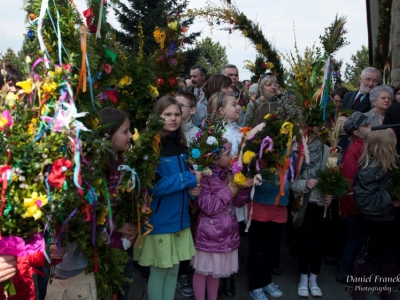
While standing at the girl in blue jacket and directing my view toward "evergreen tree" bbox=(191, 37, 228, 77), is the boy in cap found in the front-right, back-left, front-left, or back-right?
front-right

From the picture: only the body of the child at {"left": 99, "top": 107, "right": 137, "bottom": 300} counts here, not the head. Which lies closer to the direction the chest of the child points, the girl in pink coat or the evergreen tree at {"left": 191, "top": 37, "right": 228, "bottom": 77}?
the girl in pink coat

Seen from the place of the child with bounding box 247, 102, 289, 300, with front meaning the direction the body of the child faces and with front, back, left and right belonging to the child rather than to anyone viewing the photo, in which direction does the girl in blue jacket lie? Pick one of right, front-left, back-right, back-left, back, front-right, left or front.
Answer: right

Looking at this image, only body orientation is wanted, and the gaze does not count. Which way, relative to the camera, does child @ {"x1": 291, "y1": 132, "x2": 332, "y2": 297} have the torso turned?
toward the camera

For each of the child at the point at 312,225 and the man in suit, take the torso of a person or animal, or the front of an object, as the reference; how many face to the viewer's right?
0

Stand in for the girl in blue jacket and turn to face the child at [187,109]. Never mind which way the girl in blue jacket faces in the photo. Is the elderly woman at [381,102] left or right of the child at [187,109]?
right

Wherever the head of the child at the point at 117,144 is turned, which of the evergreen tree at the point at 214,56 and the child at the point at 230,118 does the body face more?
the child

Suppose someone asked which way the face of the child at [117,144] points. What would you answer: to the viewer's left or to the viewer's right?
to the viewer's right
